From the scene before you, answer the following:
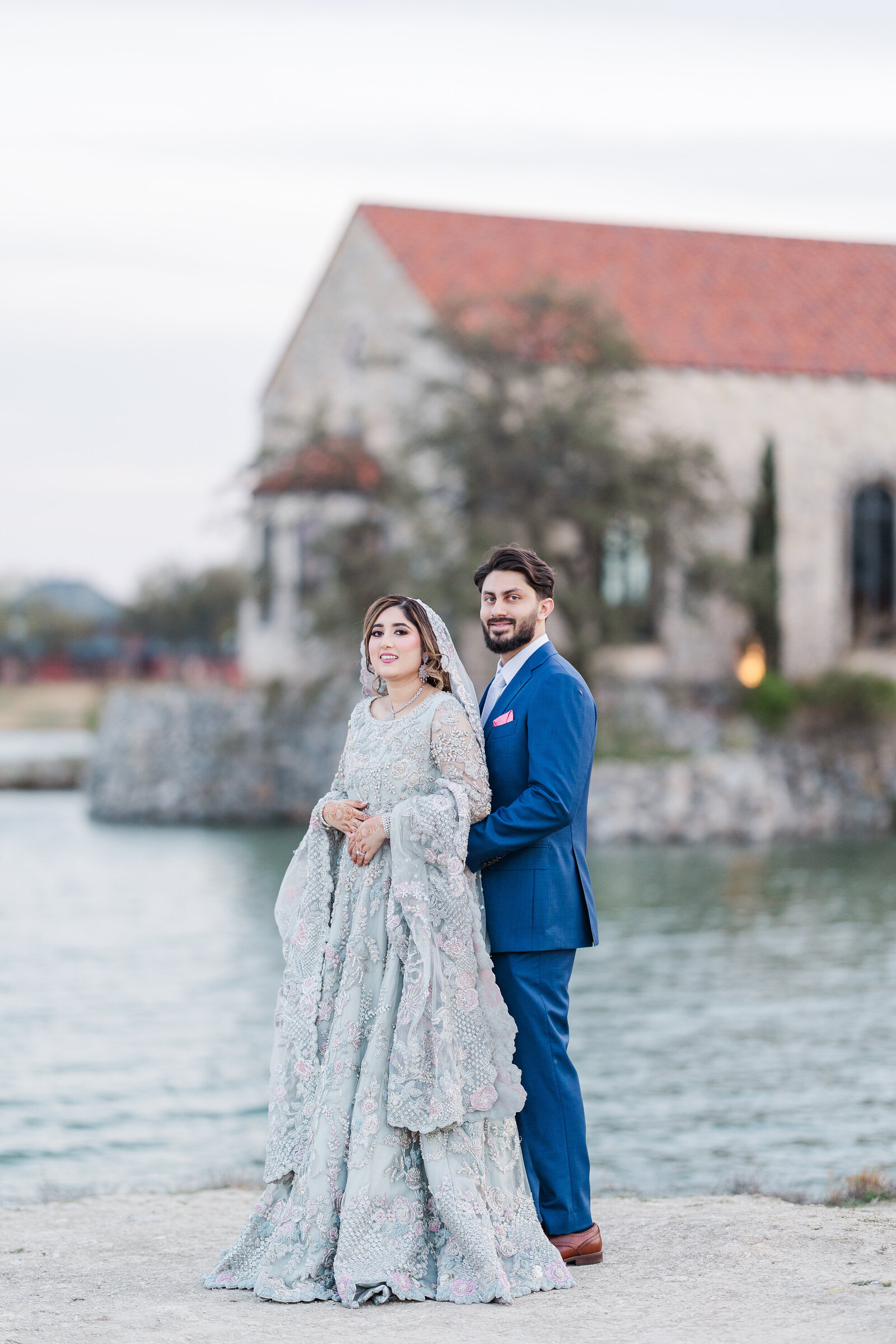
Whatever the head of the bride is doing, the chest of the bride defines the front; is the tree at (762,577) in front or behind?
behind

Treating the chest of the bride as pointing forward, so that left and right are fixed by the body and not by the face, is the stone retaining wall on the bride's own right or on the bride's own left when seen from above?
on the bride's own right

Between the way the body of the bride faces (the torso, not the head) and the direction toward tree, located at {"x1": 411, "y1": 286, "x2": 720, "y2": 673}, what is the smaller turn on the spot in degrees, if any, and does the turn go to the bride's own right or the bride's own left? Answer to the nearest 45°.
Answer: approximately 135° to the bride's own right

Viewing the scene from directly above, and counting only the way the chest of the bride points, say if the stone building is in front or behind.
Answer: behind

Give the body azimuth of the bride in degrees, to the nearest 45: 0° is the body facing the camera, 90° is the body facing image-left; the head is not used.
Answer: approximately 45°
